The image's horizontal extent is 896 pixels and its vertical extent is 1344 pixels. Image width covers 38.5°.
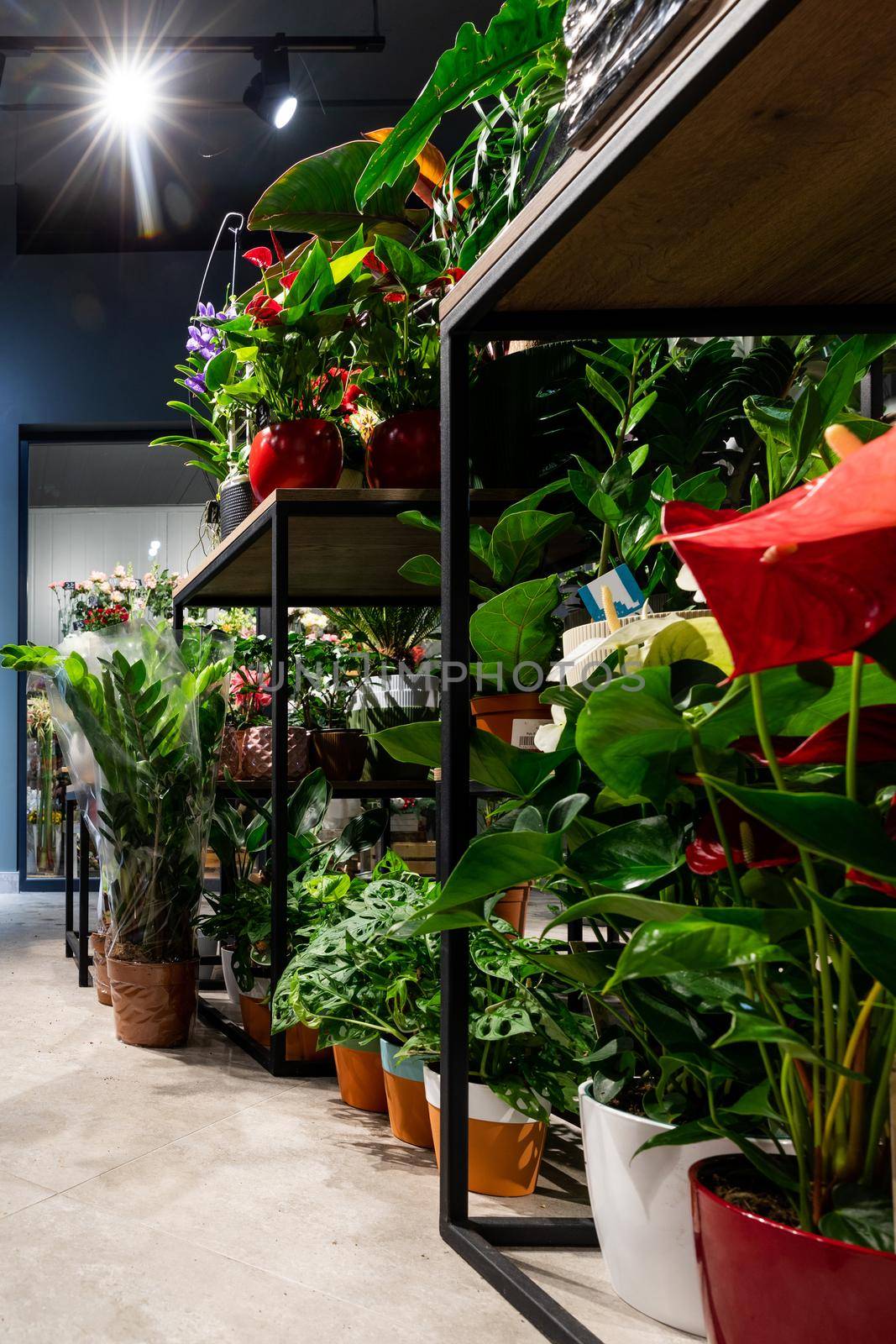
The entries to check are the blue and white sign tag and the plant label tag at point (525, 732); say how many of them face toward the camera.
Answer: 2

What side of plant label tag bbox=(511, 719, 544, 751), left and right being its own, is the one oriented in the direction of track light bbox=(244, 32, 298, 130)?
back

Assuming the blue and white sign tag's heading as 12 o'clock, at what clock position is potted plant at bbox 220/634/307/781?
The potted plant is roughly at 5 o'clock from the blue and white sign tag.

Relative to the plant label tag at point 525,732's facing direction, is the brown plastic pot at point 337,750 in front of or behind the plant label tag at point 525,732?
behind

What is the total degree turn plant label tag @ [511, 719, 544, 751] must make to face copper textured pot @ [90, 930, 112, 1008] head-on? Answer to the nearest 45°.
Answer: approximately 135° to its right

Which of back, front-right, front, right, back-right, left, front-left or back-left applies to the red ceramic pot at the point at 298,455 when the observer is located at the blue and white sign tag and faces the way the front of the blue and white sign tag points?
back-right

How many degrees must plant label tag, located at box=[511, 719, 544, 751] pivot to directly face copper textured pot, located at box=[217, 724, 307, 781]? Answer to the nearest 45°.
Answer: approximately 135° to its right

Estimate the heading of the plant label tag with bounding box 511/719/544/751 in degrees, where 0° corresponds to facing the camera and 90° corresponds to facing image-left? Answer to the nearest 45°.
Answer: approximately 0°

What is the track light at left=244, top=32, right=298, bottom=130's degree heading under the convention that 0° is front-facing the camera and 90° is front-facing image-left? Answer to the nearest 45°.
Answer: approximately 315°

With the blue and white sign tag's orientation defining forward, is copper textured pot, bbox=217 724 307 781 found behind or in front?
behind
